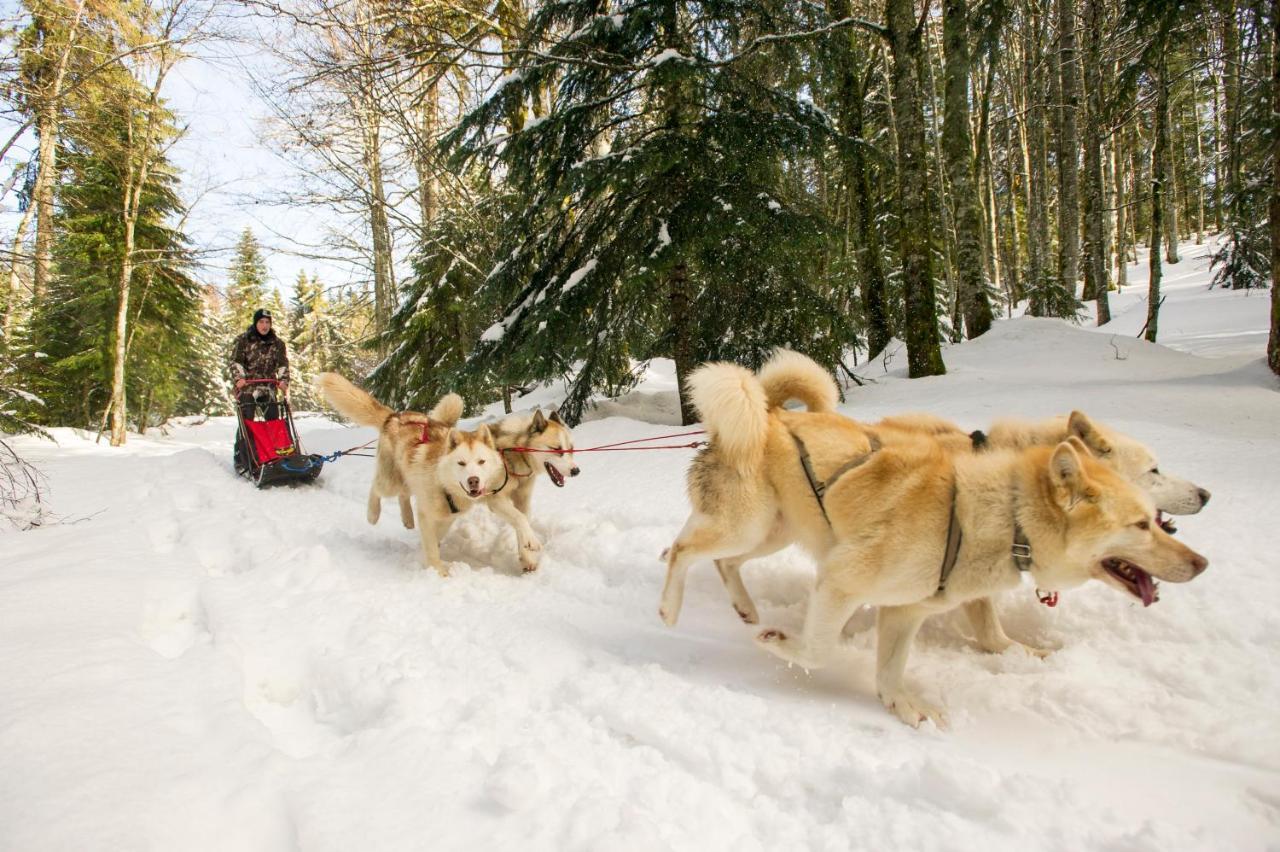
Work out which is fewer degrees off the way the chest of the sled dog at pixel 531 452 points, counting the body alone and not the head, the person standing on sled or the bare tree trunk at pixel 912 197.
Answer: the bare tree trunk

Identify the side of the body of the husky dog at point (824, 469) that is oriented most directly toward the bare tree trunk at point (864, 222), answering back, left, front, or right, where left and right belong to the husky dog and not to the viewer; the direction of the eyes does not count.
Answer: left

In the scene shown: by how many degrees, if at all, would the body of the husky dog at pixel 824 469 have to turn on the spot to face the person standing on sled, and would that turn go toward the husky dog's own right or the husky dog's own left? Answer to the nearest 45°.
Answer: approximately 180°

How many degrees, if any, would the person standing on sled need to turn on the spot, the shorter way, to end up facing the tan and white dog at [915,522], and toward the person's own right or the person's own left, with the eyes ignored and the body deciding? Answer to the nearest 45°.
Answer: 0° — they already face it

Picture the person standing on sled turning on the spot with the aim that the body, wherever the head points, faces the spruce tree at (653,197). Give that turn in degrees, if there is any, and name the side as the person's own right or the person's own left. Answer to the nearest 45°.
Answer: approximately 45° to the person's own left

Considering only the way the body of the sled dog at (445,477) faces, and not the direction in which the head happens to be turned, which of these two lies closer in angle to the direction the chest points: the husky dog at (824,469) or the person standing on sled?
the husky dog

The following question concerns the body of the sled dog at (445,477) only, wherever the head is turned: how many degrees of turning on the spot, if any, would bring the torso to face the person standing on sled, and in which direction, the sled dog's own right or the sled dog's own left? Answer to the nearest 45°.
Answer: approximately 180°

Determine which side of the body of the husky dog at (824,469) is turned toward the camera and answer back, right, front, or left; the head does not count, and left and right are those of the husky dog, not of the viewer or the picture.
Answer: right

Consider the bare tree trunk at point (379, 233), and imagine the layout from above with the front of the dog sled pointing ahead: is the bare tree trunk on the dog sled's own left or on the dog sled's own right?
on the dog sled's own left

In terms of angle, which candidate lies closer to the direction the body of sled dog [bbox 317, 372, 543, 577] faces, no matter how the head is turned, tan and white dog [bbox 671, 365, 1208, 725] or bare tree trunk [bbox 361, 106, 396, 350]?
the tan and white dog

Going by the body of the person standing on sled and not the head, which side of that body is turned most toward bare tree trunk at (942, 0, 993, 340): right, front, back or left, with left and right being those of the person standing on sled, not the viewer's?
left
